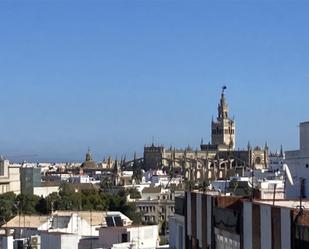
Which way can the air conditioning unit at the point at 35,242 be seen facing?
toward the camera

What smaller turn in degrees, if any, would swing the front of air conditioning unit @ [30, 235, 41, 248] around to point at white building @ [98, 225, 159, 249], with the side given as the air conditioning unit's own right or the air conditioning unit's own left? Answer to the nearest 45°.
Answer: approximately 90° to the air conditioning unit's own left
